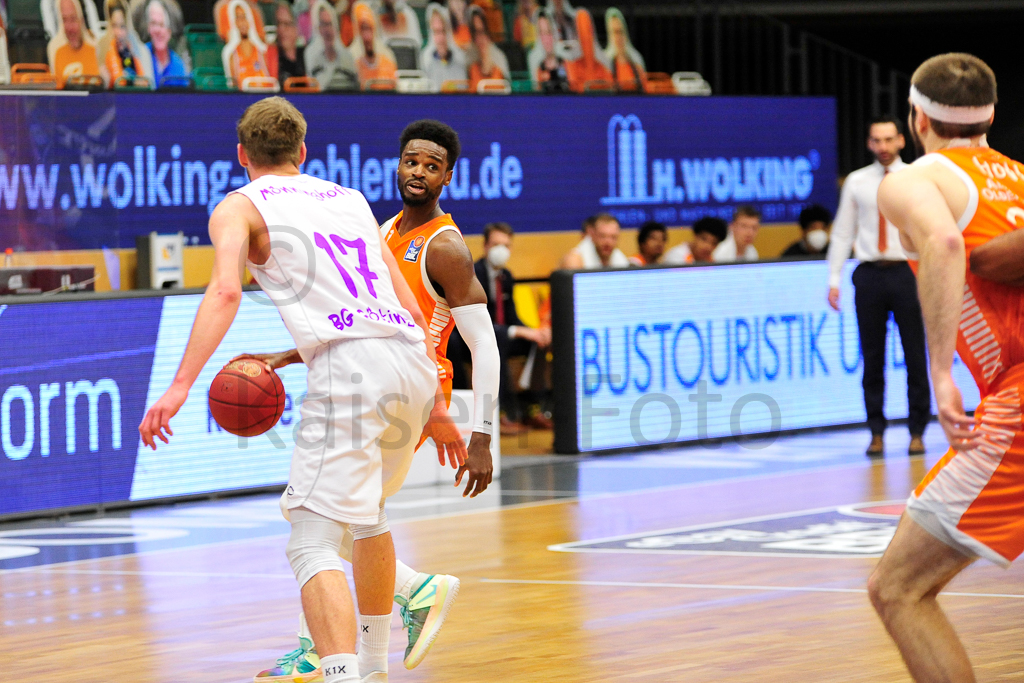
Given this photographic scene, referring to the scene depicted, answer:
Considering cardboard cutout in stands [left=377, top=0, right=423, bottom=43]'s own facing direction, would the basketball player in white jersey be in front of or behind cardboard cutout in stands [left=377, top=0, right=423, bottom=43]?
in front

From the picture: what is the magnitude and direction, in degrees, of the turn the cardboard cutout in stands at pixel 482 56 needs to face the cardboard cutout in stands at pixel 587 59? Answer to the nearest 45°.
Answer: approximately 135° to its left

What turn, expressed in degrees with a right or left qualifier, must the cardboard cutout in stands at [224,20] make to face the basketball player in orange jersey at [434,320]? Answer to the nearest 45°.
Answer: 0° — it already faces them

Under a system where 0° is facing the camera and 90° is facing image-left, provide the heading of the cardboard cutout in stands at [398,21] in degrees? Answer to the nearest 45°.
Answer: approximately 0°

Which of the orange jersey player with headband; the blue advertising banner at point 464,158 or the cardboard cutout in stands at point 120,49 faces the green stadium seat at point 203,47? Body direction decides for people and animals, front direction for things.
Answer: the orange jersey player with headband

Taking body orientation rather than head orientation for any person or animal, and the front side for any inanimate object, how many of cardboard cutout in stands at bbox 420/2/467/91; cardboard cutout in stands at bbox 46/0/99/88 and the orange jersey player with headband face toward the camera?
2

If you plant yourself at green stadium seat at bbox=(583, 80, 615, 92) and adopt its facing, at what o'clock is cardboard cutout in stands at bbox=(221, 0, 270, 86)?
The cardboard cutout in stands is roughly at 2 o'clock from the green stadium seat.

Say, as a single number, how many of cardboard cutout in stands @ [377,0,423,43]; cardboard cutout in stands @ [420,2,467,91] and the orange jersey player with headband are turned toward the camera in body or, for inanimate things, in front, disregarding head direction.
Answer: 2

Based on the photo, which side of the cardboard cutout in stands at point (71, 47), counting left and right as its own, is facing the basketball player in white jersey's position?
front

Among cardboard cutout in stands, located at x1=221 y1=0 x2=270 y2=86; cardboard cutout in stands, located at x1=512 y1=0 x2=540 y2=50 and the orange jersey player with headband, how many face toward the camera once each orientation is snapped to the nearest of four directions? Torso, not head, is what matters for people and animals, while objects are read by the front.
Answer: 2

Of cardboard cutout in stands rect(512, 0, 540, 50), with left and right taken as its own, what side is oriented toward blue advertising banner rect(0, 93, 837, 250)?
front
